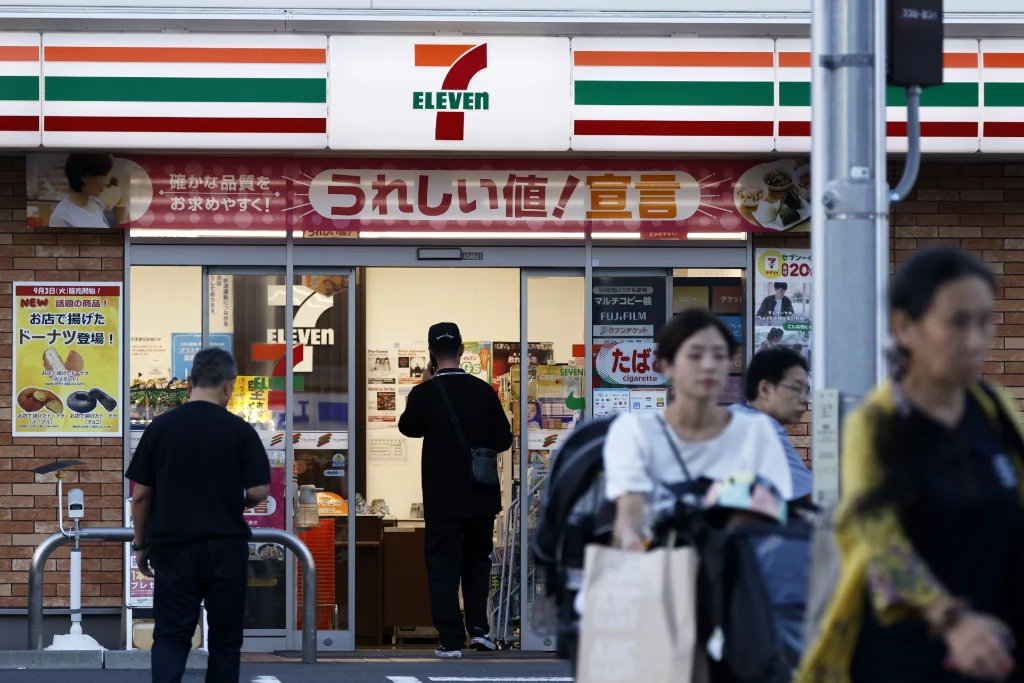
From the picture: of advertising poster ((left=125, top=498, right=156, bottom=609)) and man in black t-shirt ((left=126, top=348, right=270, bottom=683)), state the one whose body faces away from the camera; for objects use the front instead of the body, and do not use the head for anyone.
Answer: the man in black t-shirt

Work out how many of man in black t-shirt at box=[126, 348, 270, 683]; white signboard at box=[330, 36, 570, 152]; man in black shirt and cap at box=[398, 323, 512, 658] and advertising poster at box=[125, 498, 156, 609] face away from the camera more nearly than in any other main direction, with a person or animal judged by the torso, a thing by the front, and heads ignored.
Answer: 2

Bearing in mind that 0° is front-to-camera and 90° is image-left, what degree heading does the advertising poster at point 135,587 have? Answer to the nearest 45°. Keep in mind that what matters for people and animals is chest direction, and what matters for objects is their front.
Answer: approximately 0°

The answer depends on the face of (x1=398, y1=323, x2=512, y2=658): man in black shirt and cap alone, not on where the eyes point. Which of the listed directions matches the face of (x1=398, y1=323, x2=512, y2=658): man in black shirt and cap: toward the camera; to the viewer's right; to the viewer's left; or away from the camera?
away from the camera

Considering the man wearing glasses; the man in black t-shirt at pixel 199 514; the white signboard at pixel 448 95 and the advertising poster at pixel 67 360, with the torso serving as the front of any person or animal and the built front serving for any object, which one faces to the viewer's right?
the man wearing glasses

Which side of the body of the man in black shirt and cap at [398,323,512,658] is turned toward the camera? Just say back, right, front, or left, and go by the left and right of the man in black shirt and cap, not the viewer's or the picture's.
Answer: back

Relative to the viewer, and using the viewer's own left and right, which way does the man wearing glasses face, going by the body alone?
facing to the right of the viewer

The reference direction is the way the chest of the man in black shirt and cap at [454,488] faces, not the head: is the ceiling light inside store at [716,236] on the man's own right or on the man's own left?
on the man's own right
